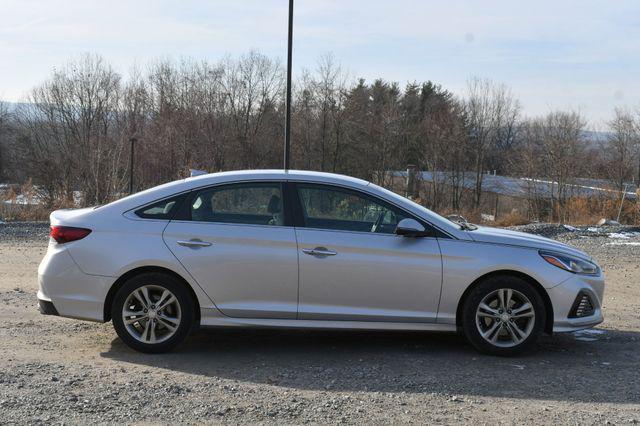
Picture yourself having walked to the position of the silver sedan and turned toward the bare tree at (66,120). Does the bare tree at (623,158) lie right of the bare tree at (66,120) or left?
right

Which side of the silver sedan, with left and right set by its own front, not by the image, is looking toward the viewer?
right

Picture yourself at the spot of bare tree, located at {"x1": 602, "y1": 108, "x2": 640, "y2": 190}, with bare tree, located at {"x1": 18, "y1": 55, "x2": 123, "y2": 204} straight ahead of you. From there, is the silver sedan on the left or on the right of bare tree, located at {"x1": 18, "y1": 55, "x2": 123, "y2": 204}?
left

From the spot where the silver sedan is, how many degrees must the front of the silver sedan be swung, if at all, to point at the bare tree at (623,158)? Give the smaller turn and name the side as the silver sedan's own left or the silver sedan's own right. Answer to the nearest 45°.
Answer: approximately 45° to the silver sedan's own left

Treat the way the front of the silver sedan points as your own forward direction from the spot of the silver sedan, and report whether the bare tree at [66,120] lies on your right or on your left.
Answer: on your left
